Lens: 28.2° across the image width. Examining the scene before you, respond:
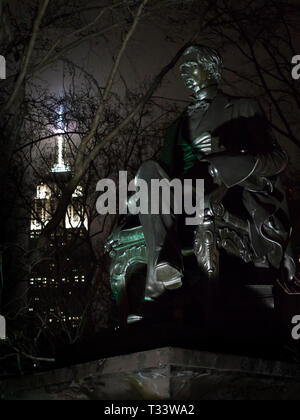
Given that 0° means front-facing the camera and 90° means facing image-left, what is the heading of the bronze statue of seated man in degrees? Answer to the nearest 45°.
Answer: approximately 45°

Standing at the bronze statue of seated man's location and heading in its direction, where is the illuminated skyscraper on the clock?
The illuminated skyscraper is roughly at 4 o'clock from the bronze statue of seated man.
